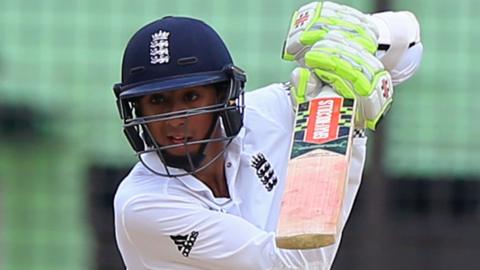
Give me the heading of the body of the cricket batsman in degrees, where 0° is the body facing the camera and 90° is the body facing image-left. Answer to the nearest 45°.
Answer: approximately 0°
